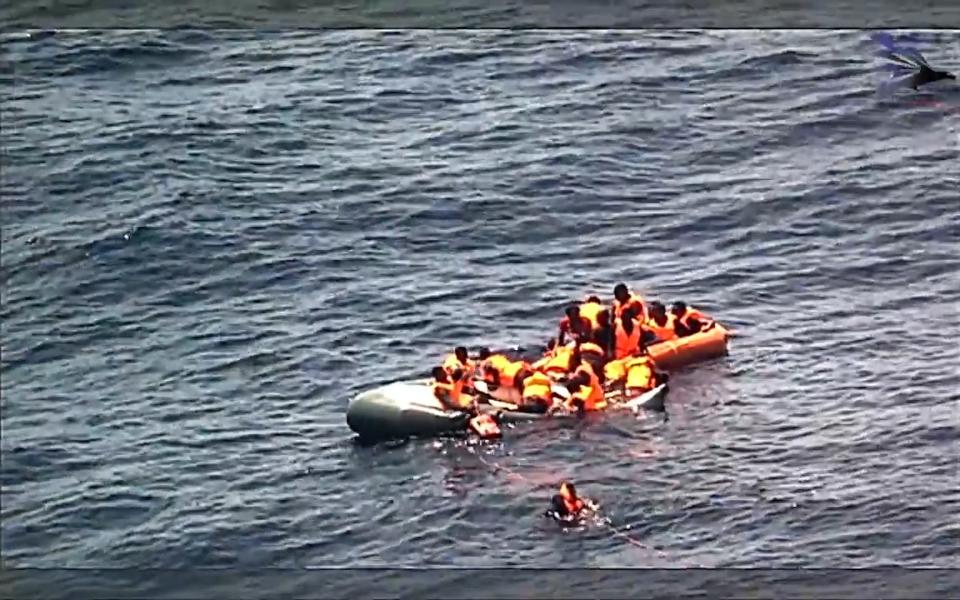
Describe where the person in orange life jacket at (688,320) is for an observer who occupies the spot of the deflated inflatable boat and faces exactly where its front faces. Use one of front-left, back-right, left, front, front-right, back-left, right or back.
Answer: back

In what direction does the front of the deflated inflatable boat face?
to the viewer's left

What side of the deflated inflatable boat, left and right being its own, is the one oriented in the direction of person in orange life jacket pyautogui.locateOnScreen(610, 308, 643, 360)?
back

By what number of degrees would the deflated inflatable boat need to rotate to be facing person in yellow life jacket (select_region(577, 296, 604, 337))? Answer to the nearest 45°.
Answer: approximately 180°

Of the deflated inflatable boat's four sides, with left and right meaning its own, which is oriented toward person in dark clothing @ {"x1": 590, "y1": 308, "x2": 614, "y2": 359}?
right
